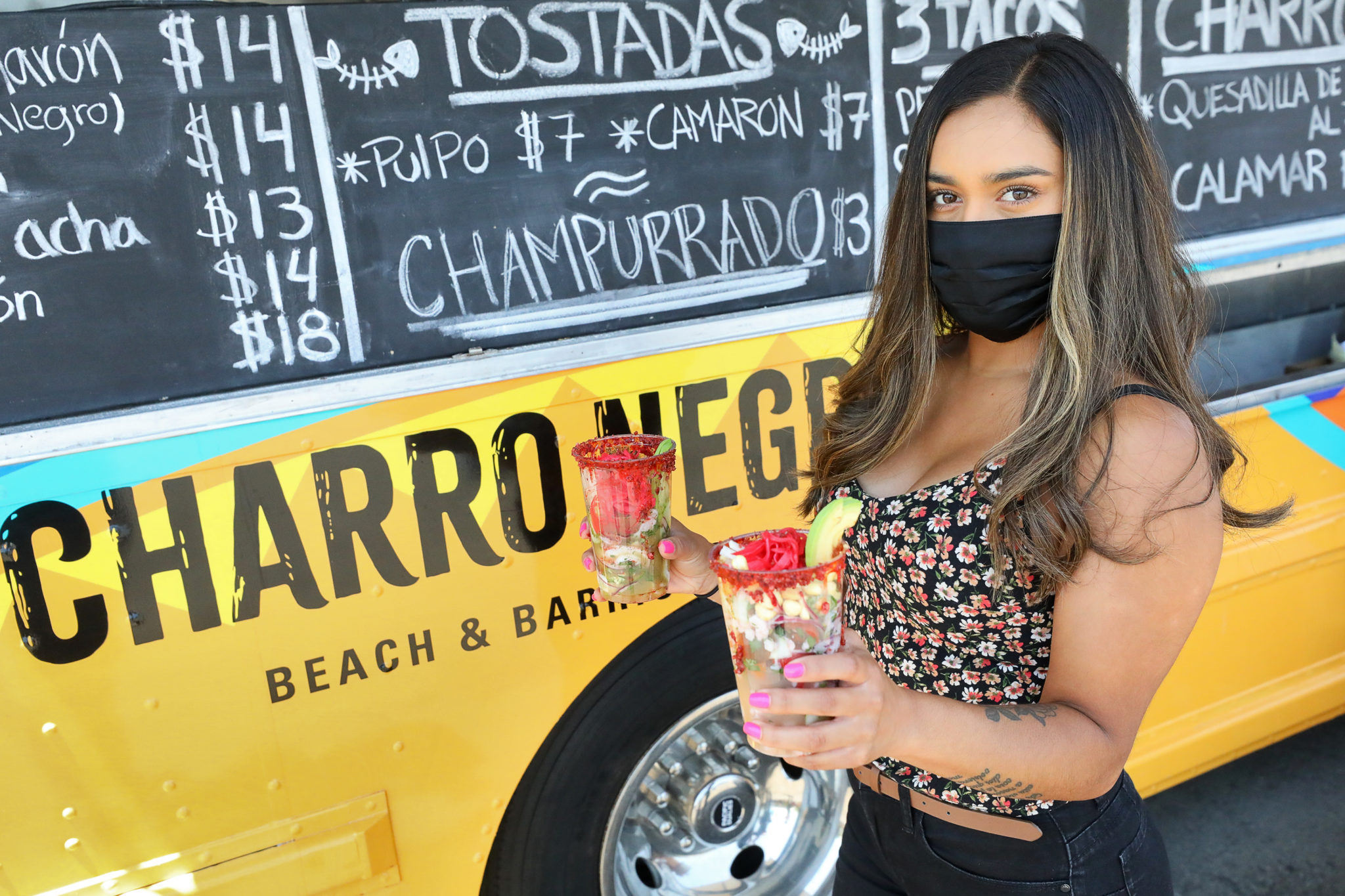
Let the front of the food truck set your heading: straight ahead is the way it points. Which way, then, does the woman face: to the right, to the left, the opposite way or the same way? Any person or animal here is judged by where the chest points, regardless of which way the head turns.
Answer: the opposite way

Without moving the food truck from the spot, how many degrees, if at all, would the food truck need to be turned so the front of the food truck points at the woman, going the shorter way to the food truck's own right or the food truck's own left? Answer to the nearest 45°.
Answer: approximately 90° to the food truck's own right

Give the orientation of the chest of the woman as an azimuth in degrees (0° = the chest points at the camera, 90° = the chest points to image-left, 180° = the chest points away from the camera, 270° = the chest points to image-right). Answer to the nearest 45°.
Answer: approximately 45°

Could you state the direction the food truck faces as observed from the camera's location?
facing away from the viewer and to the right of the viewer
